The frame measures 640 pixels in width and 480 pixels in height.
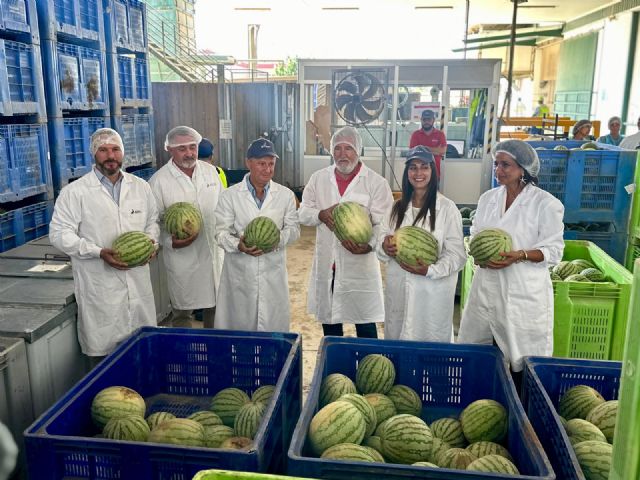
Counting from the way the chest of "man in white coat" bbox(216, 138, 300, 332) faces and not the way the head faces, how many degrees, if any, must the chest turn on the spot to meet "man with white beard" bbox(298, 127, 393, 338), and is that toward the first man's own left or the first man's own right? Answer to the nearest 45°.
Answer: approximately 90° to the first man's own left

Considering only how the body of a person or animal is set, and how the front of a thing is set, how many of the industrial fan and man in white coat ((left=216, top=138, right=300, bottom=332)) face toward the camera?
2

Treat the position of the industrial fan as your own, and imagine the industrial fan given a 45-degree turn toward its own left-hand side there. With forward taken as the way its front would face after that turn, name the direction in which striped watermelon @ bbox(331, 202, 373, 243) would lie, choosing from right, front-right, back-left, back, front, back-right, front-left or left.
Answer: front-right

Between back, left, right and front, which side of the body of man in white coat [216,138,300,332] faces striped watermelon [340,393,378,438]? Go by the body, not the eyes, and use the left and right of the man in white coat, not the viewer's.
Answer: front

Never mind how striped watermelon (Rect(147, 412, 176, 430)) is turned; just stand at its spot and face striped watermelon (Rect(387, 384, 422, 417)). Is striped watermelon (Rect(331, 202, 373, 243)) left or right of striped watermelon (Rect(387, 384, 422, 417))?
left

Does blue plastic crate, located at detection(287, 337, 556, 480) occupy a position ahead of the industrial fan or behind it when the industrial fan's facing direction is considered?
ahead

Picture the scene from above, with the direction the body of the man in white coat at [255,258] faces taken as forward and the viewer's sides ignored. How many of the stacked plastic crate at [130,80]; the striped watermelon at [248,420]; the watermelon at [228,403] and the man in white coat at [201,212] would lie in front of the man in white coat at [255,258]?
2

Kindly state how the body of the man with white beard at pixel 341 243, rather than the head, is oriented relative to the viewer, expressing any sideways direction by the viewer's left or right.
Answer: facing the viewer

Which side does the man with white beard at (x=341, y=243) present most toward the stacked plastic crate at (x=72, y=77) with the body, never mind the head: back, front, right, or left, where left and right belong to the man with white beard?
right

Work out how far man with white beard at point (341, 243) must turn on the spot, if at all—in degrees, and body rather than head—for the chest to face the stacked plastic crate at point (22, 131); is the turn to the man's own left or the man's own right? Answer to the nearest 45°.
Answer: approximately 90° to the man's own right

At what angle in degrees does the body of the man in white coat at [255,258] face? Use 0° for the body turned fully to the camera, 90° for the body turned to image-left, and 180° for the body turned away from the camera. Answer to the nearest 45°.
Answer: approximately 0°

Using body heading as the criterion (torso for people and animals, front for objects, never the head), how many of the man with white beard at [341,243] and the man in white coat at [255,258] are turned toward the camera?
2

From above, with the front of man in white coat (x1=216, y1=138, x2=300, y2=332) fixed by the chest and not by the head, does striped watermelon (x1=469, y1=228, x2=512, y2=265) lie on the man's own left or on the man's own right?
on the man's own left

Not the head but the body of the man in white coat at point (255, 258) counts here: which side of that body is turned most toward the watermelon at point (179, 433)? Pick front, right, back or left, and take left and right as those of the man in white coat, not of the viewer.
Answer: front

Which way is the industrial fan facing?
toward the camera

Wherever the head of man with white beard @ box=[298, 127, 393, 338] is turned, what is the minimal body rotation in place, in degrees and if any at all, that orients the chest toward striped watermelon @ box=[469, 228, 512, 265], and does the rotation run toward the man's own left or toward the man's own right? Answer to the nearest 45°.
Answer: approximately 45° to the man's own left
